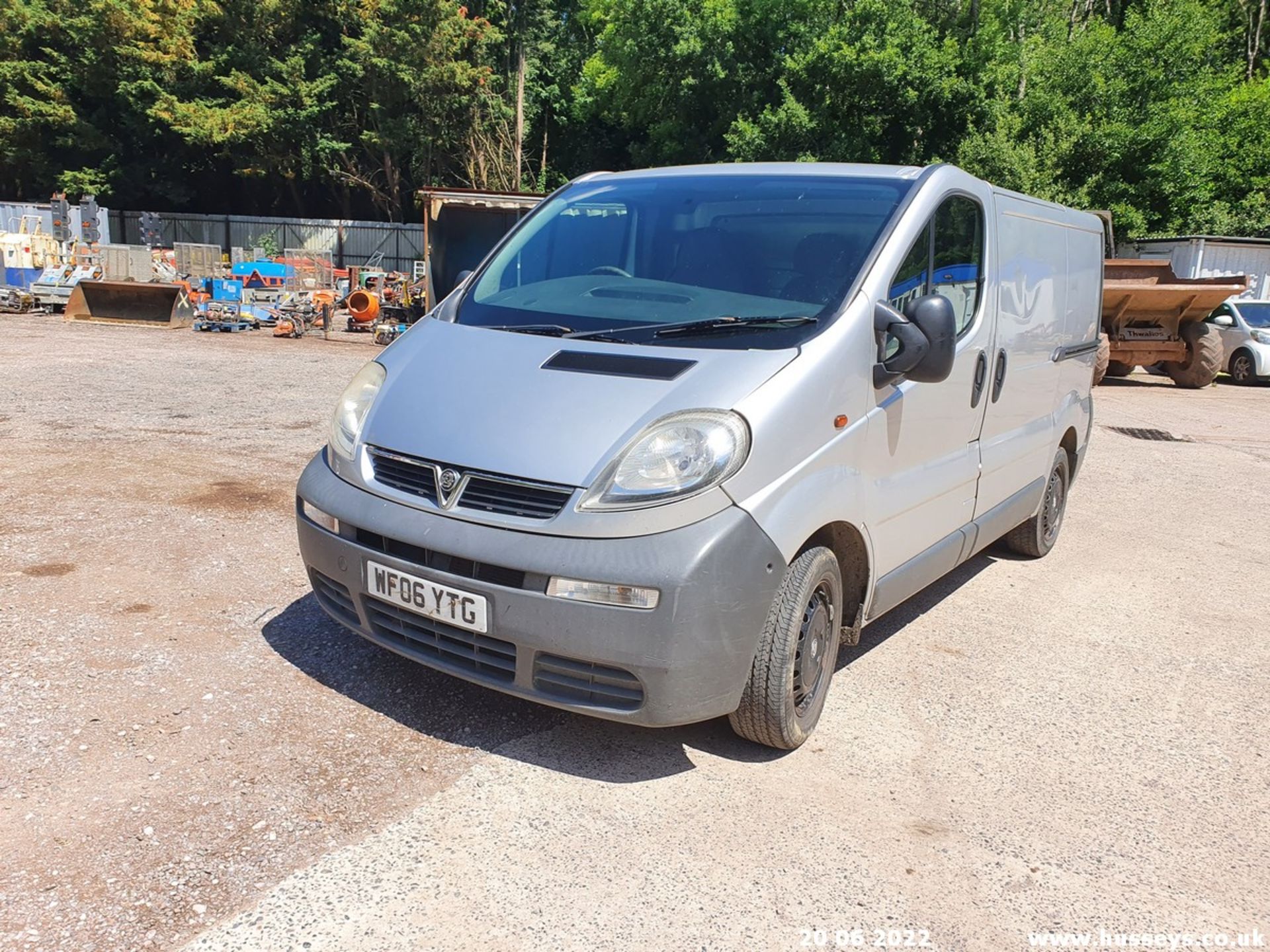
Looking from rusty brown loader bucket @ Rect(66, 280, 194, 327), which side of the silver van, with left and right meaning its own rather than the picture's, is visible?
right

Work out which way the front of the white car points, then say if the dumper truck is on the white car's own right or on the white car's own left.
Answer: on the white car's own right

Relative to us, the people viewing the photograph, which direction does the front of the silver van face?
facing the viewer and to the left of the viewer

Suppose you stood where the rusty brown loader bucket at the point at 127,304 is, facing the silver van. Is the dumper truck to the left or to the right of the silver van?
left

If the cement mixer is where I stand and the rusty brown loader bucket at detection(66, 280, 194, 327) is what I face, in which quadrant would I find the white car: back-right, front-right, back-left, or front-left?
back-left

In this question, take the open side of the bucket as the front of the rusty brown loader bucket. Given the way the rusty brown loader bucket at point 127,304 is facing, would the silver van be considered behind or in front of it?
in front

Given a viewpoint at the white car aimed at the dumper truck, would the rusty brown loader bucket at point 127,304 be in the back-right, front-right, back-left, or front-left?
front-right

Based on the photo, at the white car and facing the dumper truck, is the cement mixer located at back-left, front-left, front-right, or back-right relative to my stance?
front-right

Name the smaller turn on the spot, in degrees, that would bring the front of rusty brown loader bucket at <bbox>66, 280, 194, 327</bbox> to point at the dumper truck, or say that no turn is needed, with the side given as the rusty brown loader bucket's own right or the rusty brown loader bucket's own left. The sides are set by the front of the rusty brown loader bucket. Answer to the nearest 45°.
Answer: approximately 45° to the rusty brown loader bucket's own left
